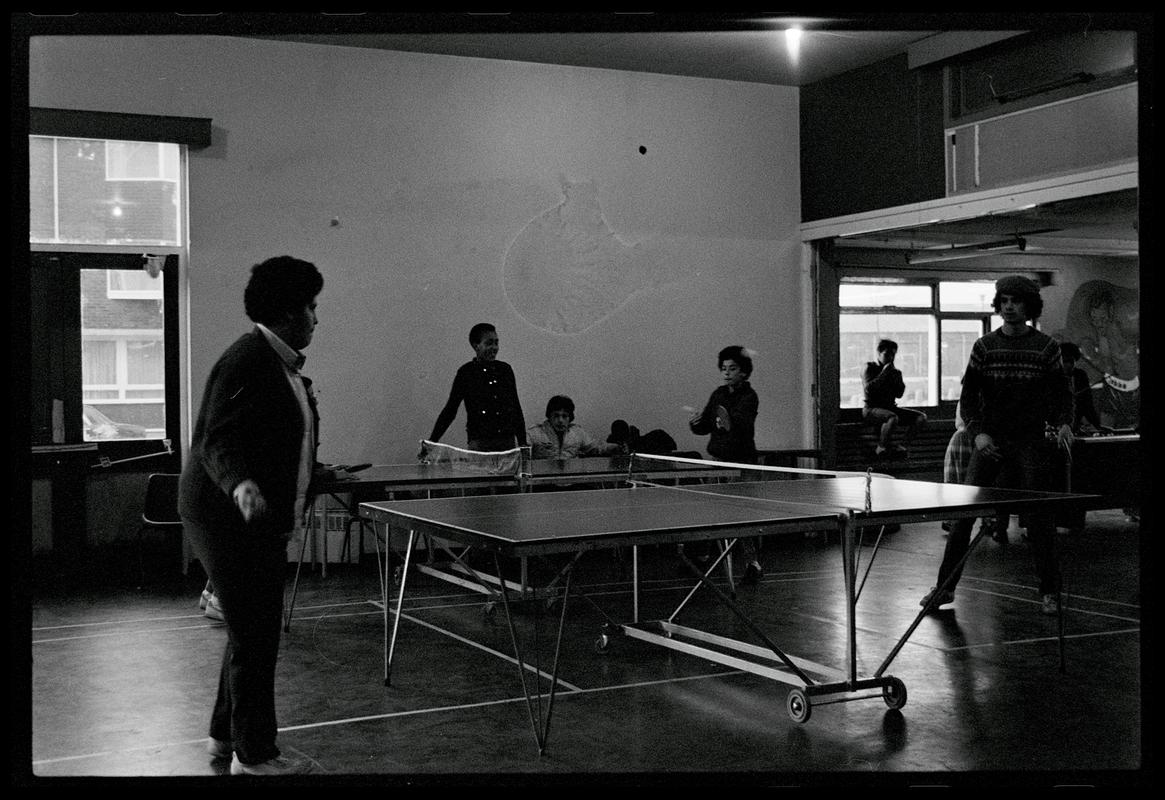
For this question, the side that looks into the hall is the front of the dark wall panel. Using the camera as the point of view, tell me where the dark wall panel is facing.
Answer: facing the viewer and to the left of the viewer

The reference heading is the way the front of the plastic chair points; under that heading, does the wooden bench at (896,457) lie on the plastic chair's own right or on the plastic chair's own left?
on the plastic chair's own left

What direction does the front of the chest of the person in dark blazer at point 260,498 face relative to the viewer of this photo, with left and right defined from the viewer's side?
facing to the right of the viewer

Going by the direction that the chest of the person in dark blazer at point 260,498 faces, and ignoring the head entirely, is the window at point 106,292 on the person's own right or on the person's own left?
on the person's own left

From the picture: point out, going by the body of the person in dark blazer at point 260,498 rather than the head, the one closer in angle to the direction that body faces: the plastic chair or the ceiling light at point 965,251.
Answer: the ceiling light

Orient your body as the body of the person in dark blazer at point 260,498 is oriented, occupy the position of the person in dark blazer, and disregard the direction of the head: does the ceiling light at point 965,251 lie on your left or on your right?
on your left

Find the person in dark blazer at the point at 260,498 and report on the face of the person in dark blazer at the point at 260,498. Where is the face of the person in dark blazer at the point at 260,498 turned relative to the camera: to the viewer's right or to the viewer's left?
to the viewer's right

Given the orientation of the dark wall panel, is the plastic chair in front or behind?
in front

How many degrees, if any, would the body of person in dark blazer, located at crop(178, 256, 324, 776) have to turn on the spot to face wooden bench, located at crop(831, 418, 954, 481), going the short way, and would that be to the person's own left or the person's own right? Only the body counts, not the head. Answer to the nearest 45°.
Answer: approximately 45° to the person's own left

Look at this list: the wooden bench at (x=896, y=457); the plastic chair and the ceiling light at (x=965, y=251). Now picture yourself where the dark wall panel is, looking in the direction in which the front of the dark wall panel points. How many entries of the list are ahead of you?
1

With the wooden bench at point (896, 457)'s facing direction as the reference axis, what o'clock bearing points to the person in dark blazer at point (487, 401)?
The person in dark blazer is roughly at 1 o'clock from the wooden bench.
